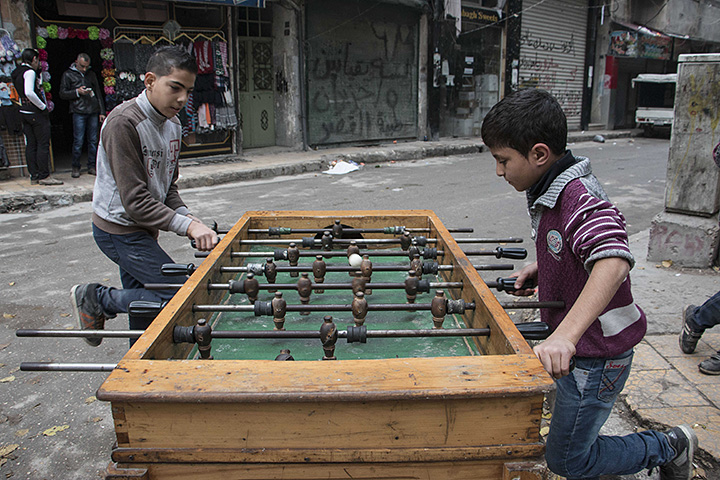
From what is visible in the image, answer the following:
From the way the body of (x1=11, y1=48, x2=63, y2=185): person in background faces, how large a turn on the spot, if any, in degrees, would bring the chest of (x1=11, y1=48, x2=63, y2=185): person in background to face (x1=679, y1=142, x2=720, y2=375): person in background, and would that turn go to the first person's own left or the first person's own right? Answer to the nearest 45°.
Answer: approximately 90° to the first person's own right

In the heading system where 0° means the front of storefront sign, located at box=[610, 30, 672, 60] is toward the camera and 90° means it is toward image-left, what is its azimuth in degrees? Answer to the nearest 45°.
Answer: approximately 315°

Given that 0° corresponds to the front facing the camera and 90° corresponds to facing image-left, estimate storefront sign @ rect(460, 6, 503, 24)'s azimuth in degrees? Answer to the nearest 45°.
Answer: approximately 315°

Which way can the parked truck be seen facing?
away from the camera

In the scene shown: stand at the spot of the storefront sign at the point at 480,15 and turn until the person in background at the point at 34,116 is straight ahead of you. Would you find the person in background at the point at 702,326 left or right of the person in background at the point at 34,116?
left

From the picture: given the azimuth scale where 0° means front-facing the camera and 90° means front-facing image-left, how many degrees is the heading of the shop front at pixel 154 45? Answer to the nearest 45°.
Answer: approximately 0°

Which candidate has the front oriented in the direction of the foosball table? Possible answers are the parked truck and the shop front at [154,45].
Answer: the shop front

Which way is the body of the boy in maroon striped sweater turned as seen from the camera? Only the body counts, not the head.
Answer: to the viewer's left

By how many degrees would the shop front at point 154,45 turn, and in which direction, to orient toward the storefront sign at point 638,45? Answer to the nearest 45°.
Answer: approximately 90° to its left

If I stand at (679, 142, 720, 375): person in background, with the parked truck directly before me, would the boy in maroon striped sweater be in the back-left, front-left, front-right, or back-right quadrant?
back-left

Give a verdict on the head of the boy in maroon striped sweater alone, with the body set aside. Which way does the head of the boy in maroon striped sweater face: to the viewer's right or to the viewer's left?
to the viewer's left

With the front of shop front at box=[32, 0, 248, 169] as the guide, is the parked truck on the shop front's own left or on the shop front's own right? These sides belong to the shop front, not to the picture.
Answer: on the shop front's own left
